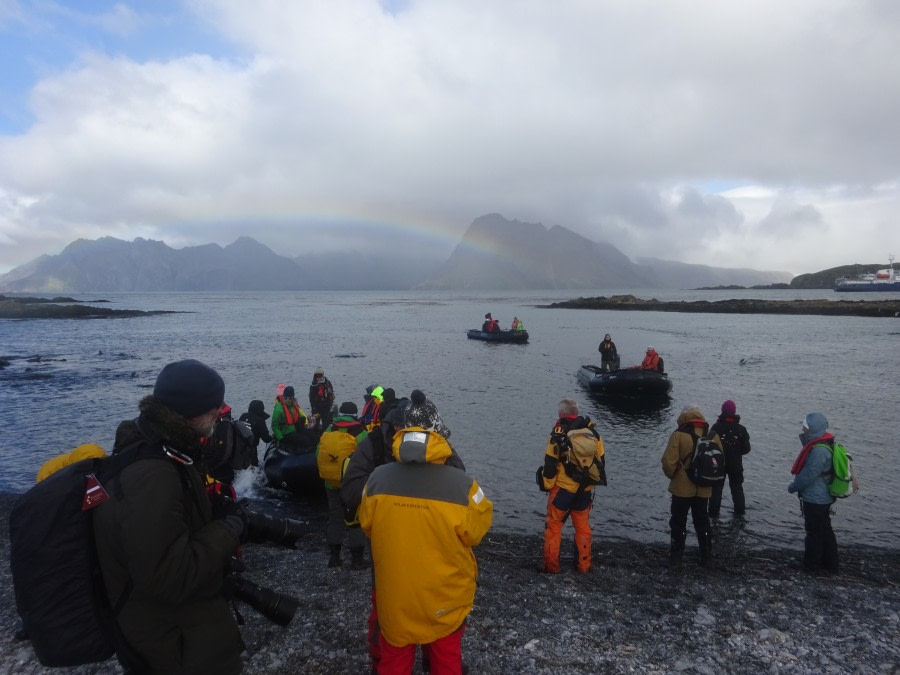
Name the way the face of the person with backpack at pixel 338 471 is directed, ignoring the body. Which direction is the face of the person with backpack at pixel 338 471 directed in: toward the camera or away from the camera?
away from the camera

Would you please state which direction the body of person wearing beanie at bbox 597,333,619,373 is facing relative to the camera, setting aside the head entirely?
toward the camera

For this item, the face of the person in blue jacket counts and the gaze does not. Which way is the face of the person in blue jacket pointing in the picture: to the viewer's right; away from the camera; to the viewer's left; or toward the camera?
to the viewer's left

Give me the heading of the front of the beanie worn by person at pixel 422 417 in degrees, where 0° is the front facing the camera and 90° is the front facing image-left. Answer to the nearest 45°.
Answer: approximately 180°

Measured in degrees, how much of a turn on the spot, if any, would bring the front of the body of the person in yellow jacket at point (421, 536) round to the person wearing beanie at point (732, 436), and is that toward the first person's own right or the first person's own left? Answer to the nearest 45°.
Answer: approximately 45° to the first person's own right

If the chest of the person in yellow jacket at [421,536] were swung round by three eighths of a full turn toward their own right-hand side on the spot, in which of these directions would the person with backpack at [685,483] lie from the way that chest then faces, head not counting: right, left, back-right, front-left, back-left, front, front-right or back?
left

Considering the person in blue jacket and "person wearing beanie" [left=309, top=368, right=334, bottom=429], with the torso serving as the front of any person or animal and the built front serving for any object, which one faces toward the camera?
the person wearing beanie

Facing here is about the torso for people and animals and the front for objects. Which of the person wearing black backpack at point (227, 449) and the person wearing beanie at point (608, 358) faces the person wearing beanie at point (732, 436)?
the person wearing beanie at point (608, 358)

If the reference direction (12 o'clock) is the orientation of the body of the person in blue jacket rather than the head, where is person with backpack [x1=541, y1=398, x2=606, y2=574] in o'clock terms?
The person with backpack is roughly at 11 o'clock from the person in blue jacket.

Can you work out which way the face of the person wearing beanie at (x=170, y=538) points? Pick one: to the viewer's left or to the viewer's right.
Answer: to the viewer's right

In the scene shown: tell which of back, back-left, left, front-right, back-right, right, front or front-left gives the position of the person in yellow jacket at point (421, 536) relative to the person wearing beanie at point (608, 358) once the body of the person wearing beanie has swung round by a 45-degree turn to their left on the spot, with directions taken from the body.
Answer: front-right

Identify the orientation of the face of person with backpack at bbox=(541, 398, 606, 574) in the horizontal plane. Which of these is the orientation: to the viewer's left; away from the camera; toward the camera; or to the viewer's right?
away from the camera

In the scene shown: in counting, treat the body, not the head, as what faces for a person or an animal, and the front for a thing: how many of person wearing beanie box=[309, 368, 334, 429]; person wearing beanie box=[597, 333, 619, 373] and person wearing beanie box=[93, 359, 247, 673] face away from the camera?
0

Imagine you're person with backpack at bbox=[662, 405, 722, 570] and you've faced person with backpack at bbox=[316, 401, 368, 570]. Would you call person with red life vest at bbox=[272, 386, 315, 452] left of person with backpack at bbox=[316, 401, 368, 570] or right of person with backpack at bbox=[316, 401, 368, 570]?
right

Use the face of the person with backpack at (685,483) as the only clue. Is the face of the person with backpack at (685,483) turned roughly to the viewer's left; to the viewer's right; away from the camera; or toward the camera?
away from the camera
